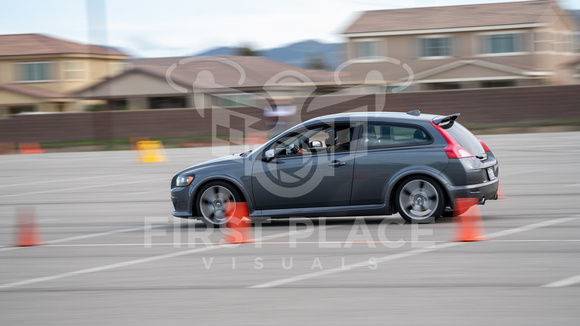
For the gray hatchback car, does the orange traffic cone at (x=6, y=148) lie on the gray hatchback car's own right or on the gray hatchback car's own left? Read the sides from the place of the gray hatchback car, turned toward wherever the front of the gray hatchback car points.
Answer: on the gray hatchback car's own right

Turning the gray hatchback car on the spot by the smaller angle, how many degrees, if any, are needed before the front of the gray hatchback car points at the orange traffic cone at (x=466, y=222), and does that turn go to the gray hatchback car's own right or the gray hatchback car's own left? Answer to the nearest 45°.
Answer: approximately 180°

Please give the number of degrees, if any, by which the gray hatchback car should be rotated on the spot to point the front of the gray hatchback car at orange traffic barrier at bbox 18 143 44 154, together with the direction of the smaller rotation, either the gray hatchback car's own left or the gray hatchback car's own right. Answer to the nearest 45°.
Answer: approximately 45° to the gray hatchback car's own right

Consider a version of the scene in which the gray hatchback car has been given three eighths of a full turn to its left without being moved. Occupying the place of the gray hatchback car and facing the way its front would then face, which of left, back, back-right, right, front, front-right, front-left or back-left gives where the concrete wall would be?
back-left

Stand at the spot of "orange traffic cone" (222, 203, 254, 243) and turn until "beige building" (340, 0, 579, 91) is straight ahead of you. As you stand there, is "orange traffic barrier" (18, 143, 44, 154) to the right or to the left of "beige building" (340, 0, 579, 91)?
left

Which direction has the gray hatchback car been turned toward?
to the viewer's left
